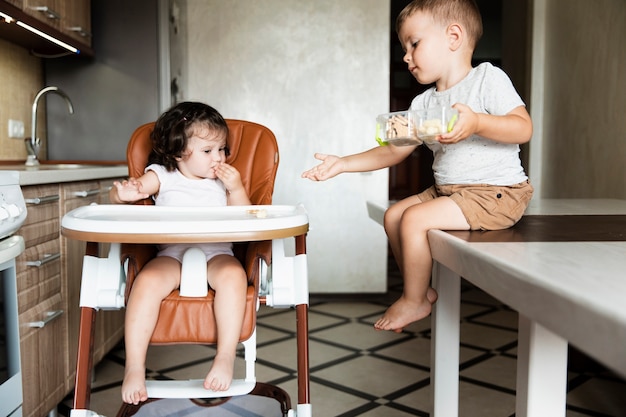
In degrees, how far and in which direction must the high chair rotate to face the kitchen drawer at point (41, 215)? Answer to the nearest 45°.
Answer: approximately 135° to its right

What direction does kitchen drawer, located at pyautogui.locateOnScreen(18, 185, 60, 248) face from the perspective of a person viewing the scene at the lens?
facing the viewer and to the right of the viewer

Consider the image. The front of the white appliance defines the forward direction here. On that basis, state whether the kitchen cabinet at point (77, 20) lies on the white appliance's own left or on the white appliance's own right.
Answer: on the white appliance's own left

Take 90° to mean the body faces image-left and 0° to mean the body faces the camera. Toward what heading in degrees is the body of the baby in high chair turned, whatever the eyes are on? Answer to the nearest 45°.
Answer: approximately 0°

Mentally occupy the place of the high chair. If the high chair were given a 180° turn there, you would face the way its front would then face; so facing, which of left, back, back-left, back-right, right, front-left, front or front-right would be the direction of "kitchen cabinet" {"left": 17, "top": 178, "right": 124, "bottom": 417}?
front-left

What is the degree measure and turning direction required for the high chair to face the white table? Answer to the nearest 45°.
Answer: approximately 45° to its left

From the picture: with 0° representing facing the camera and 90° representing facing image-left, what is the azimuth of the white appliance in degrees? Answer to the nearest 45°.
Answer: approximately 315°

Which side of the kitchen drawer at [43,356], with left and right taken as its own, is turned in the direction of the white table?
front

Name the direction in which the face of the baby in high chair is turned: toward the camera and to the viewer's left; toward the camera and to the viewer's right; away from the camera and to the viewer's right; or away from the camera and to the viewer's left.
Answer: toward the camera and to the viewer's right
